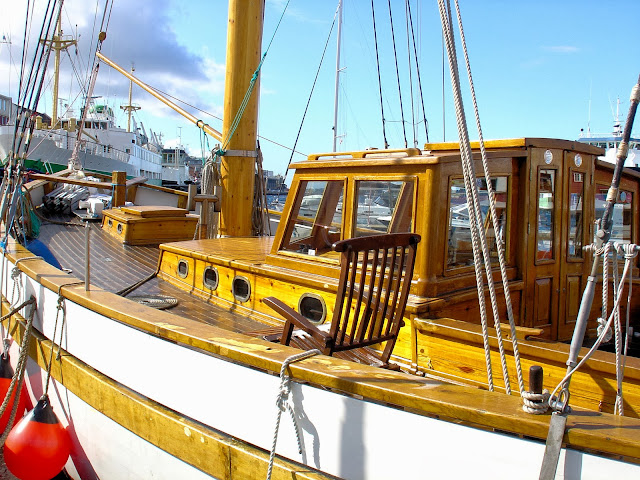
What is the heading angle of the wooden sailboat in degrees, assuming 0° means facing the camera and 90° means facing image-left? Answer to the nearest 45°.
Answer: approximately 135°

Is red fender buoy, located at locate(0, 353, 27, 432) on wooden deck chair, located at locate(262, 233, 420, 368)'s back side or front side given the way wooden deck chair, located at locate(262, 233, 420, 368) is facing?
on the front side

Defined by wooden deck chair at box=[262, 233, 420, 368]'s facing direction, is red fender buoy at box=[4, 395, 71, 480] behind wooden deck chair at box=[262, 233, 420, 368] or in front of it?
in front
